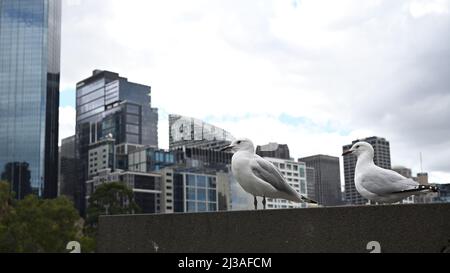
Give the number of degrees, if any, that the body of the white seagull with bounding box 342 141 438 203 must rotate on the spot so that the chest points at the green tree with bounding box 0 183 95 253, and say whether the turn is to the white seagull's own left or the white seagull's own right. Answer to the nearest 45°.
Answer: approximately 45° to the white seagull's own right

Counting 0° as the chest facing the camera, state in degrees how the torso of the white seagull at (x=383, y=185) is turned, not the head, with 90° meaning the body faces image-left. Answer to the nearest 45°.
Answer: approximately 90°

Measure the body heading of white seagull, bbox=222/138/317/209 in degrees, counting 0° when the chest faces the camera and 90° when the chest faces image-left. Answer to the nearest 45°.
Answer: approximately 90°

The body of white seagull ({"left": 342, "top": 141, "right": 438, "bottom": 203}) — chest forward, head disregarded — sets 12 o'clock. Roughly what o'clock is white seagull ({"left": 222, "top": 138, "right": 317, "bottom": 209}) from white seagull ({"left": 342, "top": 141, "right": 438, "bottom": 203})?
white seagull ({"left": 222, "top": 138, "right": 317, "bottom": 209}) is roughly at 12 o'clock from white seagull ({"left": 342, "top": 141, "right": 438, "bottom": 203}).

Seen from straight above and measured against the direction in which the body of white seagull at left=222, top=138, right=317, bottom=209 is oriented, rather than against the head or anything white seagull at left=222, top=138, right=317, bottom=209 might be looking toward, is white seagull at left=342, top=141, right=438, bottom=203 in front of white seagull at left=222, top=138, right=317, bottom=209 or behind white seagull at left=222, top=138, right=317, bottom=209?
behind

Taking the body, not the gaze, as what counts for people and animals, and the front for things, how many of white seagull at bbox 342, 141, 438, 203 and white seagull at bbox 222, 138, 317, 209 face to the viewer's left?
2

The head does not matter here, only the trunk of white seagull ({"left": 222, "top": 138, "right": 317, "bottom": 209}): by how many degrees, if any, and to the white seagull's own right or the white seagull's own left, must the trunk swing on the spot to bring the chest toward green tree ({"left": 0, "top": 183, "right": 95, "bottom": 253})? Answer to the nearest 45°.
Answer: approximately 45° to the white seagull's own right

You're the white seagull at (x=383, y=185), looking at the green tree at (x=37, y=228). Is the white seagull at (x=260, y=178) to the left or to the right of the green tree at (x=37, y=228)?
left
